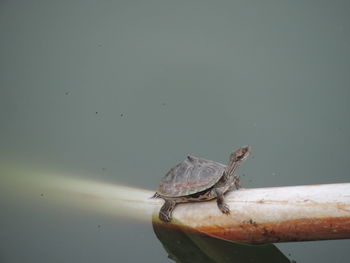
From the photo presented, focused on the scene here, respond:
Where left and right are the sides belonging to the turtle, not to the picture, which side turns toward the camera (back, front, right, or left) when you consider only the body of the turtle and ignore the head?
right
